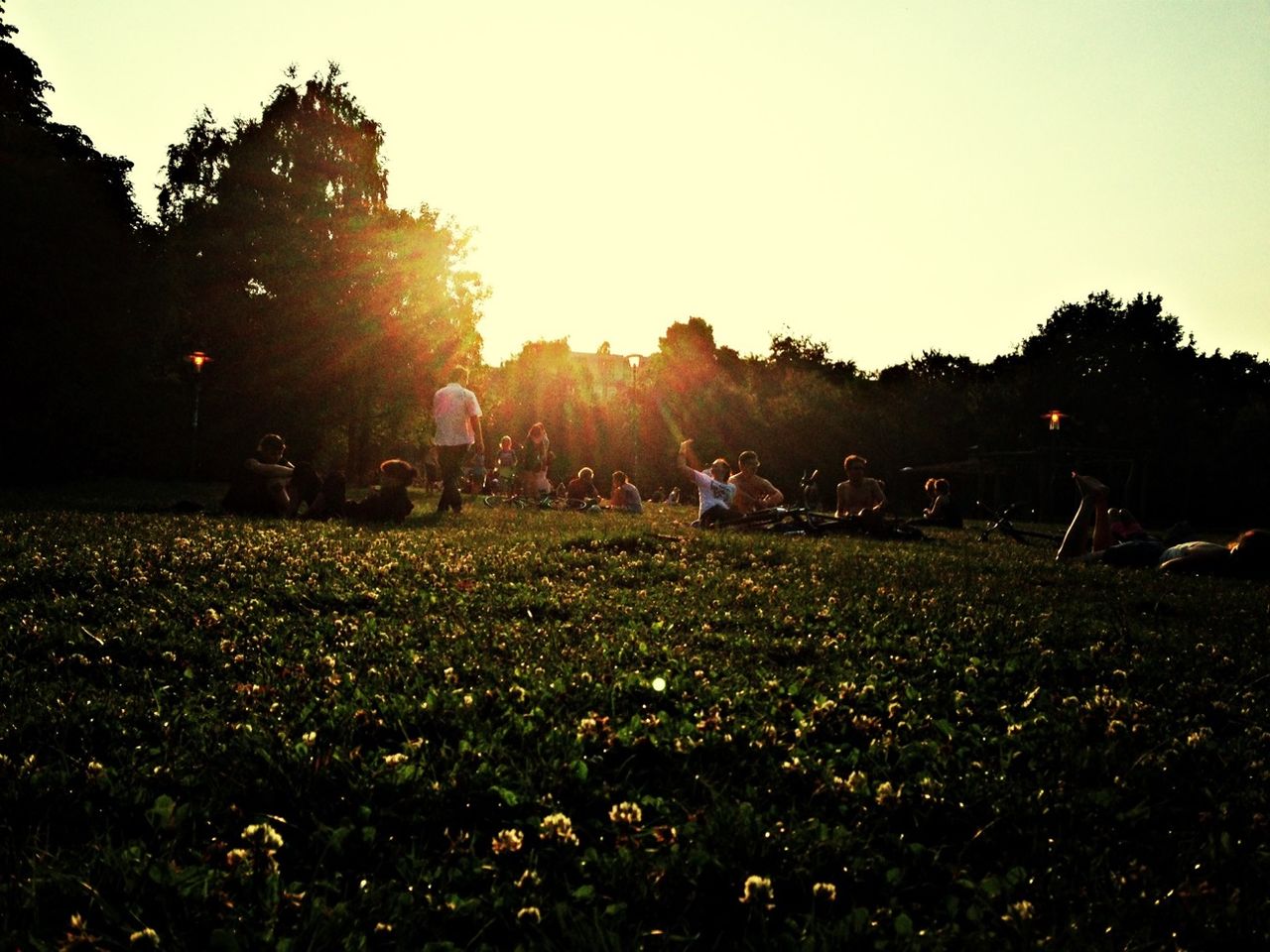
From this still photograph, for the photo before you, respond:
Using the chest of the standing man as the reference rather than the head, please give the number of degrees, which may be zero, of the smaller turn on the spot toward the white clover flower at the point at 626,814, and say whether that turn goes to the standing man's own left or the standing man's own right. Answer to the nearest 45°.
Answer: approximately 180°

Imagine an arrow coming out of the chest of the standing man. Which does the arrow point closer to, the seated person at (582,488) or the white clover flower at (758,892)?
the seated person

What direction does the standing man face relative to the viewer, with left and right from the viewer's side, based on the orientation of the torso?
facing away from the viewer

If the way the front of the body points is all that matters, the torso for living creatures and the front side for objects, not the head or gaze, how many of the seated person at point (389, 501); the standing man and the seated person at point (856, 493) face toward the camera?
1

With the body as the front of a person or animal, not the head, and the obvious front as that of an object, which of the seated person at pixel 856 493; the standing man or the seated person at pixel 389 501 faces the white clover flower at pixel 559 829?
the seated person at pixel 856 493

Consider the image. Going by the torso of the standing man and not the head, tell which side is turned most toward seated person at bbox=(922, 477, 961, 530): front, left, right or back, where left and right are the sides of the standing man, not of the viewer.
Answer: right

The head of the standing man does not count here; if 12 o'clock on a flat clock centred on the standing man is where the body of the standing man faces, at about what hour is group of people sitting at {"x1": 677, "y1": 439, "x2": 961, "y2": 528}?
The group of people sitting is roughly at 3 o'clock from the standing man.

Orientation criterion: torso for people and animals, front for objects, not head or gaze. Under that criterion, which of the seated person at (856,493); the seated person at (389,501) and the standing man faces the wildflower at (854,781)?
the seated person at (856,493)

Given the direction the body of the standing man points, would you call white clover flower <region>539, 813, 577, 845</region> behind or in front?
behind
